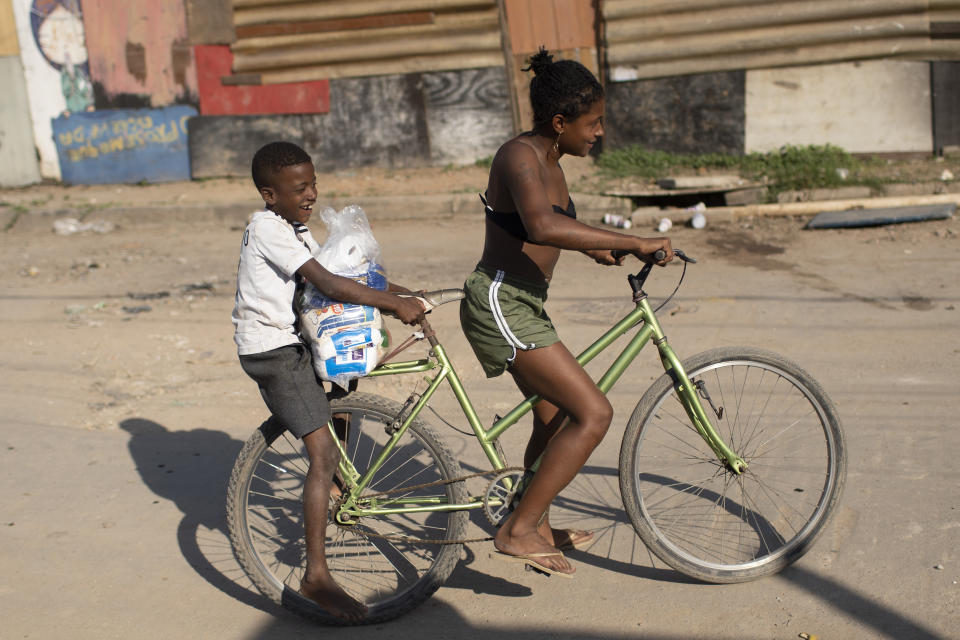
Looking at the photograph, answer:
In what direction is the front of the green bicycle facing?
to the viewer's right

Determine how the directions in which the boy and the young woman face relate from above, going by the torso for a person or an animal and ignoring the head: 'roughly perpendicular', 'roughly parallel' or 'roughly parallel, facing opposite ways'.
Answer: roughly parallel

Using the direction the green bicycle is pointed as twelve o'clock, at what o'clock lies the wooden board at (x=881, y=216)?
The wooden board is roughly at 10 o'clock from the green bicycle.

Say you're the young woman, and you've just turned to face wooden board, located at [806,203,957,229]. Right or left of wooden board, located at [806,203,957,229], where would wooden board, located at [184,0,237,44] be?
left

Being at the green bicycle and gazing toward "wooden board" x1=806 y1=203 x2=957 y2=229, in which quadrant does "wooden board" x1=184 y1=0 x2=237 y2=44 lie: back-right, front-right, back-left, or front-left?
front-left

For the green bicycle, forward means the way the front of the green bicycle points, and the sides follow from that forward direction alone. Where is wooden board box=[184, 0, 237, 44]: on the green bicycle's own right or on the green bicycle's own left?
on the green bicycle's own left

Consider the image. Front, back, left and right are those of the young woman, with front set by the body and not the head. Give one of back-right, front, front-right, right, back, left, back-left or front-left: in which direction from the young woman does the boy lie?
back

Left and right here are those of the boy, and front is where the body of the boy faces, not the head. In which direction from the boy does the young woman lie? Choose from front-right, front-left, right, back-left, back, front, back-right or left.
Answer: front

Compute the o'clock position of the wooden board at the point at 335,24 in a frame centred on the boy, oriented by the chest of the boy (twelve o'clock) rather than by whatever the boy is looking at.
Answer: The wooden board is roughly at 9 o'clock from the boy.

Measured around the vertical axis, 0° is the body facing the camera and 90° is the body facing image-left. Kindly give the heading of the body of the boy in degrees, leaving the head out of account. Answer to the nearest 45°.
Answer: approximately 270°

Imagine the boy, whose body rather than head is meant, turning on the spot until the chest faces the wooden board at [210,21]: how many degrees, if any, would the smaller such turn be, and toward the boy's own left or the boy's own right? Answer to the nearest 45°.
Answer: approximately 90° to the boy's own left

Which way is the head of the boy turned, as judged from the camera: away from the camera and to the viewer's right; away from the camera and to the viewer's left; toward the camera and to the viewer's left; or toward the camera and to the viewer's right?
toward the camera and to the viewer's right

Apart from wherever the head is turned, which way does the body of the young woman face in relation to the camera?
to the viewer's right

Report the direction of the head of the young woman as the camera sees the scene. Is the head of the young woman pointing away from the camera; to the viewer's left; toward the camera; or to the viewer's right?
to the viewer's right

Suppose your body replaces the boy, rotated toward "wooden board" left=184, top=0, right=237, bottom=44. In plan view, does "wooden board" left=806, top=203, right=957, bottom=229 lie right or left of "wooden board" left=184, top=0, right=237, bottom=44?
right
